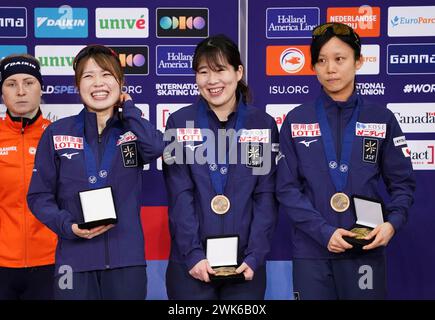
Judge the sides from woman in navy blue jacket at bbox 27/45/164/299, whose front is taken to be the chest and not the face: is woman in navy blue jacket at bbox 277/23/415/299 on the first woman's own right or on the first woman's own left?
on the first woman's own left

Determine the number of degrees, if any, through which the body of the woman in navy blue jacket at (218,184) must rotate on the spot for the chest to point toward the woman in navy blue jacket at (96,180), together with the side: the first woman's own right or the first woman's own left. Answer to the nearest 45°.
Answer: approximately 90° to the first woman's own right

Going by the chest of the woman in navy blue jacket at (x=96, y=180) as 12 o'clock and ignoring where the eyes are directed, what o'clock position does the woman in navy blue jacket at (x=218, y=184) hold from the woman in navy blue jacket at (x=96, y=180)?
the woman in navy blue jacket at (x=218, y=184) is roughly at 9 o'clock from the woman in navy blue jacket at (x=96, y=180).

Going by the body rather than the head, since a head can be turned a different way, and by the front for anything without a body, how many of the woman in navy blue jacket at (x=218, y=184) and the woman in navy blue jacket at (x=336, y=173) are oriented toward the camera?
2

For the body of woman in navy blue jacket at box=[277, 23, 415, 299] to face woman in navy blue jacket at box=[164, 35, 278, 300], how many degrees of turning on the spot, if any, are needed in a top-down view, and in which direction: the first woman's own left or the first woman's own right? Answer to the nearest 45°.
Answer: approximately 90° to the first woman's own right

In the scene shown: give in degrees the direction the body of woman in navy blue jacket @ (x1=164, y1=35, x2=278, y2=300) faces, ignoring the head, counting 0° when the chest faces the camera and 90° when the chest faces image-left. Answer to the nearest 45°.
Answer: approximately 0°
